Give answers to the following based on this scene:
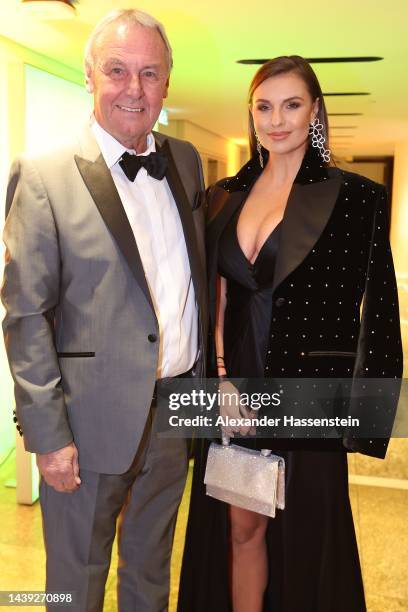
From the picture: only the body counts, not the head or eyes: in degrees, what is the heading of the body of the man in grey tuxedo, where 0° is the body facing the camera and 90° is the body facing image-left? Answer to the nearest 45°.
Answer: approximately 315°

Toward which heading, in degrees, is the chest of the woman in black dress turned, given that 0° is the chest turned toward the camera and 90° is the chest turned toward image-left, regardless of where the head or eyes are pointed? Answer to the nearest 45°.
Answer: approximately 45°

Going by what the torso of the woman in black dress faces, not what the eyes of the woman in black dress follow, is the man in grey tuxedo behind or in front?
in front

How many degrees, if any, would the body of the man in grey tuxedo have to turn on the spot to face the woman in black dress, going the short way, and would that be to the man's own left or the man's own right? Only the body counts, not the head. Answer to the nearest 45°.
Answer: approximately 45° to the man's own left
